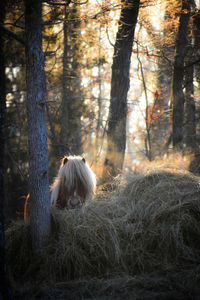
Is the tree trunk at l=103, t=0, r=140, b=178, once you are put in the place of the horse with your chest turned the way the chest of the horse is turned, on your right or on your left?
on your left

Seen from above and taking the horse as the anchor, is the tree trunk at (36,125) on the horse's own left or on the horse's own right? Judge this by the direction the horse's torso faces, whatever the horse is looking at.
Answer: on the horse's own right

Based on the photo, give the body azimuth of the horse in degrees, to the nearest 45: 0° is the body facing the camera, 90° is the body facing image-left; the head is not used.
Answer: approximately 315°

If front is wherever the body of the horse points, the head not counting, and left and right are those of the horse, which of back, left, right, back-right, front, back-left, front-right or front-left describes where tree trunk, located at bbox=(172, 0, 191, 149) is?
left
